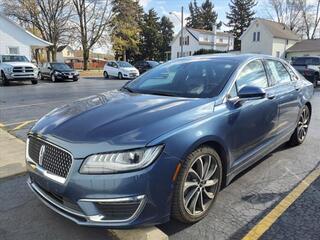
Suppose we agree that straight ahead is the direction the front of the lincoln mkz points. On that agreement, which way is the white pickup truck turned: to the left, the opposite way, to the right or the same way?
to the left

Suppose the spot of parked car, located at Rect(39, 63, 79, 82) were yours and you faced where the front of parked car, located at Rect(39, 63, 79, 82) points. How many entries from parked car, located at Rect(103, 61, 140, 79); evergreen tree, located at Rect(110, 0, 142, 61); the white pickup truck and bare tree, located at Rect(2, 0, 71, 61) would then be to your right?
1

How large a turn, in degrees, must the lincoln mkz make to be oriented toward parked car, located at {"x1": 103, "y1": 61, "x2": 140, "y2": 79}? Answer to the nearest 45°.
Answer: approximately 135° to its right

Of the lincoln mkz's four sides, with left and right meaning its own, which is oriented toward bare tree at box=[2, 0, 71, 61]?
right

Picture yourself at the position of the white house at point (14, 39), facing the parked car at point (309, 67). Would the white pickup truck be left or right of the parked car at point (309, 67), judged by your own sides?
right

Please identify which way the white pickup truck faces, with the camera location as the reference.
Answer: facing the viewer and to the right of the viewer

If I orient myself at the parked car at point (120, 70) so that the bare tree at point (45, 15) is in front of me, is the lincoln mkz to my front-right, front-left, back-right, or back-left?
back-left
